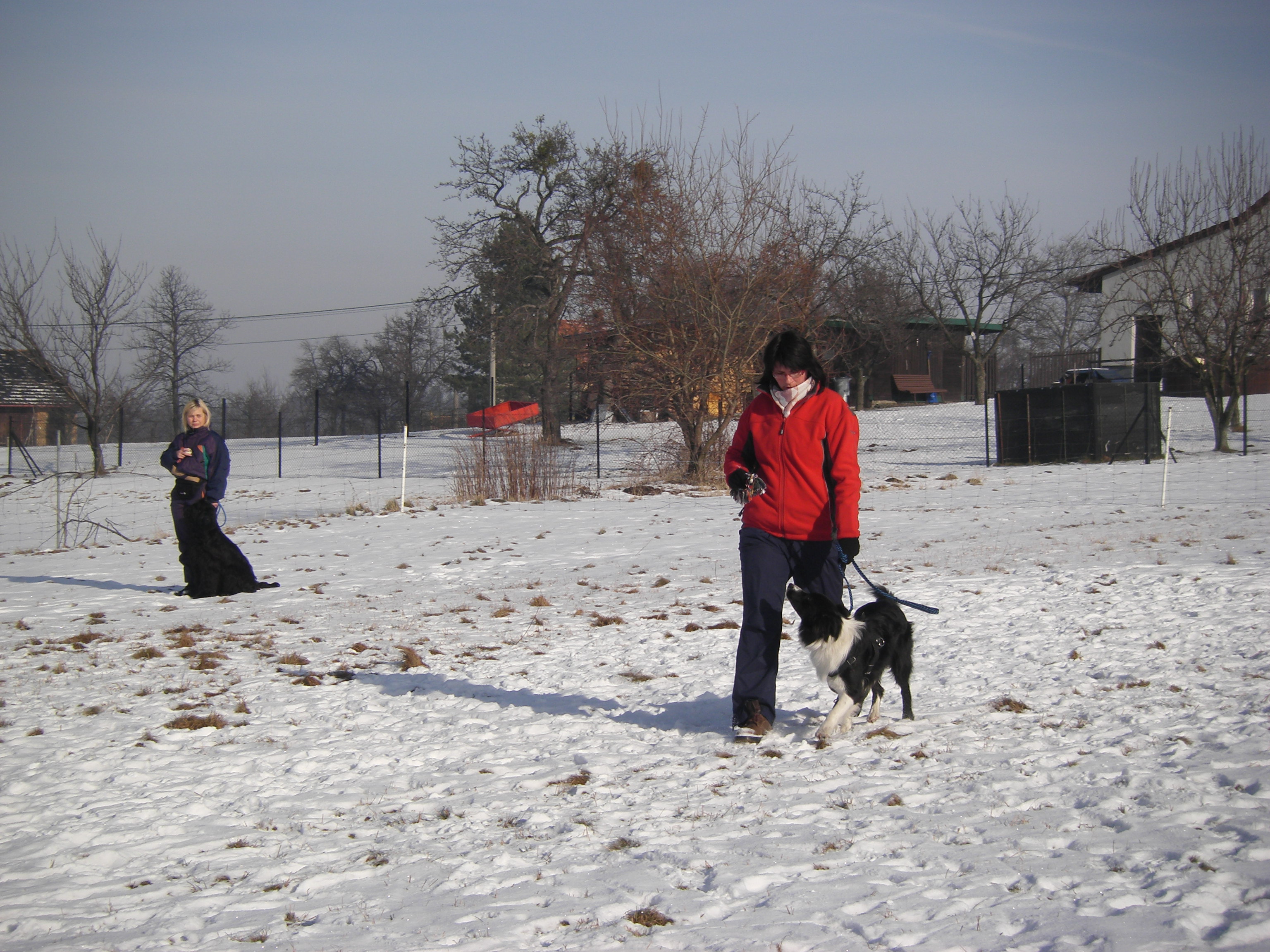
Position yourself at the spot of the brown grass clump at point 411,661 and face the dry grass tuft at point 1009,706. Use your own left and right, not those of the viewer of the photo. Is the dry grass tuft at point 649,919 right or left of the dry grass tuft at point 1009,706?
right

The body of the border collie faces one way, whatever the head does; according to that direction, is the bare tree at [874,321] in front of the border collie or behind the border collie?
behind

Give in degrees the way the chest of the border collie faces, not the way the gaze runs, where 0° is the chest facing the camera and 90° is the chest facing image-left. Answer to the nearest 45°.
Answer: approximately 45°

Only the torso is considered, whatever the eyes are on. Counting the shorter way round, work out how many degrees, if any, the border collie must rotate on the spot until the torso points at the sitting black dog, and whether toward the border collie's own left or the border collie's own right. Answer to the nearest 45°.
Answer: approximately 90° to the border collie's own right

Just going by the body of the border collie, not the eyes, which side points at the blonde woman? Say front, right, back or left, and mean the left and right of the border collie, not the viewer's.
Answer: right

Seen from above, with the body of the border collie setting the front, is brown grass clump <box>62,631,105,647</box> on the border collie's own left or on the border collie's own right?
on the border collie's own right

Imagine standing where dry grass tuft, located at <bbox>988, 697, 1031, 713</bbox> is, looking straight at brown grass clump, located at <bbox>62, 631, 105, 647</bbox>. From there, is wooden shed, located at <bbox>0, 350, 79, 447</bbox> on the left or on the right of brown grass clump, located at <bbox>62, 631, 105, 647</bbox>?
right

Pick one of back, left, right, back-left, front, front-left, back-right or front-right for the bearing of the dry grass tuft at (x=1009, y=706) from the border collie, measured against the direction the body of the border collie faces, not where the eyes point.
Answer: back

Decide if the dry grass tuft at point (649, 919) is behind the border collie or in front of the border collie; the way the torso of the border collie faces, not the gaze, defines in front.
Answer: in front

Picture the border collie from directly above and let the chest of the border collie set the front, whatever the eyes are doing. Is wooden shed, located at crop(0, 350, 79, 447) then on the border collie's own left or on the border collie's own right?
on the border collie's own right

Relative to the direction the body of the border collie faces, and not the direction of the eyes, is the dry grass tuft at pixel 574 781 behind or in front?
in front
